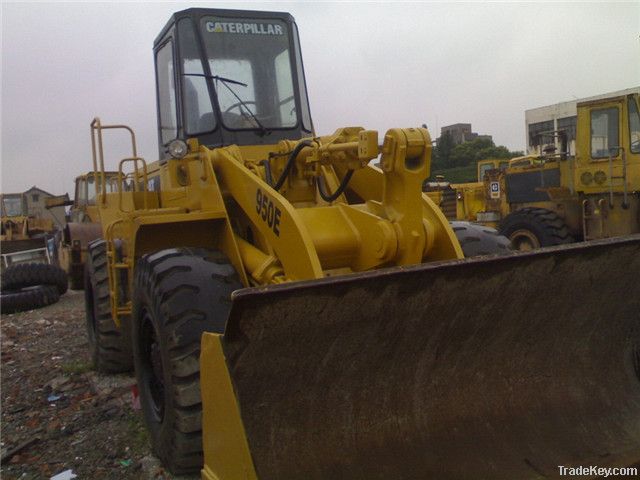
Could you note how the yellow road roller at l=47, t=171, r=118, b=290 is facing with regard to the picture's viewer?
facing the viewer and to the left of the viewer

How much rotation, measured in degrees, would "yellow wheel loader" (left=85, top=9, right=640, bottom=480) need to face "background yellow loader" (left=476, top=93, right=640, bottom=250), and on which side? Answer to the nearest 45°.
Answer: approximately 90° to its left

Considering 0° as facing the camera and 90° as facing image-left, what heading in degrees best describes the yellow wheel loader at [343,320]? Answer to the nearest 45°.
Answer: approximately 315°

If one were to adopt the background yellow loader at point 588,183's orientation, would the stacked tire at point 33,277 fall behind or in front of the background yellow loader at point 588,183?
behind

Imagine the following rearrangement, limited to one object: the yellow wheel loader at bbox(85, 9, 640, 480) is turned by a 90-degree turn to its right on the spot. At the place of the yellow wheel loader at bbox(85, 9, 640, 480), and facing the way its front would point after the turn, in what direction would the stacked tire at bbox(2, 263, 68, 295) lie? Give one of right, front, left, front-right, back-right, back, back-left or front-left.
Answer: right

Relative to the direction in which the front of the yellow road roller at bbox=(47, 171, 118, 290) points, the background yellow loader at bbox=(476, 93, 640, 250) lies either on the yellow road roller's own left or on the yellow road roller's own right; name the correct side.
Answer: on the yellow road roller's own left

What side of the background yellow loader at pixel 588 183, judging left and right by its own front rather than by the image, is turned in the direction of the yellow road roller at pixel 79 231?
back
